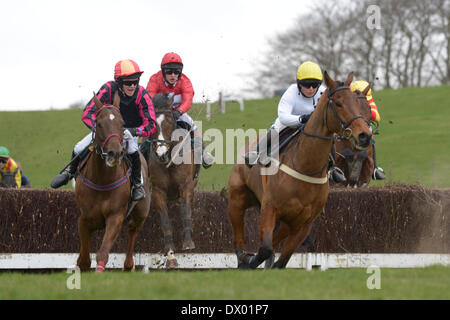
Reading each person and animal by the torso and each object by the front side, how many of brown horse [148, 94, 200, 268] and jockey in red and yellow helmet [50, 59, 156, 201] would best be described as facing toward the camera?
2

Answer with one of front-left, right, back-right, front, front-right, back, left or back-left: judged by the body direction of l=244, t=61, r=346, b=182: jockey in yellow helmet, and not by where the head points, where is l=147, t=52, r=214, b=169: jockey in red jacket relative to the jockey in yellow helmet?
back

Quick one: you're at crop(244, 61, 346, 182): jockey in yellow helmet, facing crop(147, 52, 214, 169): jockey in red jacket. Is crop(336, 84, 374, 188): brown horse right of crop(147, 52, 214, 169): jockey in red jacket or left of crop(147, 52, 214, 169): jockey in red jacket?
right
